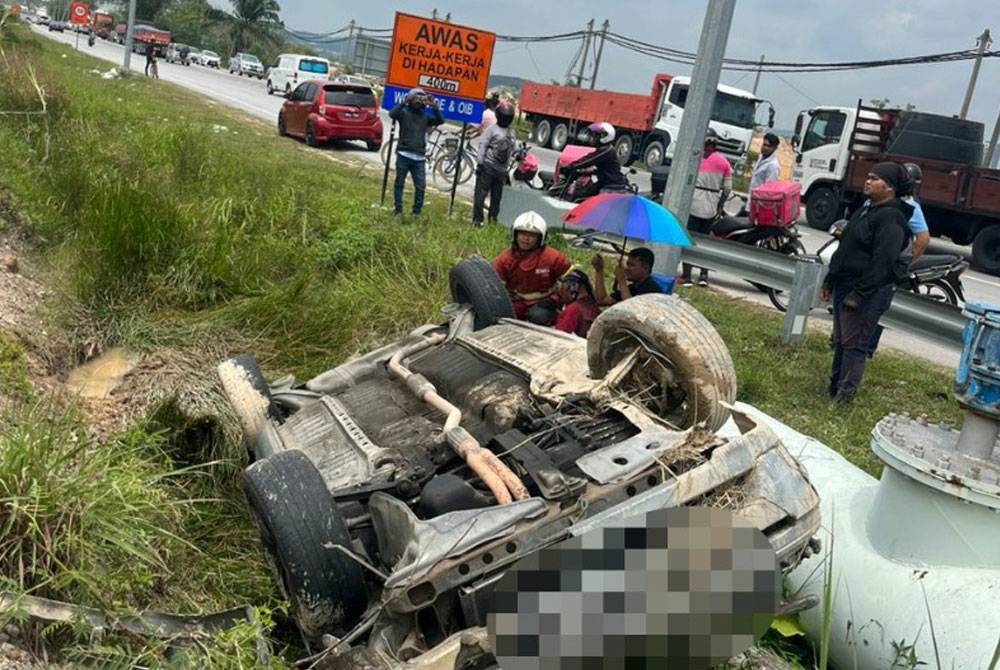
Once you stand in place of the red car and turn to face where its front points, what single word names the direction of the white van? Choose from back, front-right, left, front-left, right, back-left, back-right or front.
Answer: front-right

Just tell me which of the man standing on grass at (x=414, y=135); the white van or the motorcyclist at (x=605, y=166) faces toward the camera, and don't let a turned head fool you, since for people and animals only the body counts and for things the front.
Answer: the man standing on grass

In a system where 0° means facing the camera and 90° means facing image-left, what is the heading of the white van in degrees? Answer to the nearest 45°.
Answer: approximately 135°

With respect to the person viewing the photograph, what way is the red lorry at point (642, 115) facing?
facing the viewer and to the right of the viewer

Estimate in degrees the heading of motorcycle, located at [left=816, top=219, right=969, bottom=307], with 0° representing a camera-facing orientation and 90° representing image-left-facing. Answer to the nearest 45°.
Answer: approximately 90°

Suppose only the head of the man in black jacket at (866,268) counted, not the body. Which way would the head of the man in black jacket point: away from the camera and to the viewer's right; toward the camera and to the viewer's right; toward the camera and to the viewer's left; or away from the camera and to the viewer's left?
toward the camera and to the viewer's left

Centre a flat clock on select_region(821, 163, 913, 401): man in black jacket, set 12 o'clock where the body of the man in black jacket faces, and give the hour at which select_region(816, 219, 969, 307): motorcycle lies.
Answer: The motorcycle is roughly at 5 o'clock from the man in black jacket.

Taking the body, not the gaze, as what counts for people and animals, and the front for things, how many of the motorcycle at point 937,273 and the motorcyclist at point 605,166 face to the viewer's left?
2

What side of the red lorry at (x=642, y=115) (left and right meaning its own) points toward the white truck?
front

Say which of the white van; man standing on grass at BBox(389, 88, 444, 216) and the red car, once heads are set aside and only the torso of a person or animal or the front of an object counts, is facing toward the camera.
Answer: the man standing on grass

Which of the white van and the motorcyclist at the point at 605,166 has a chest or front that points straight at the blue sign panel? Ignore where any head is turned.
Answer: the motorcyclist

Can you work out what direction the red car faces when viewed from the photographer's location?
facing away from the viewer and to the left of the viewer

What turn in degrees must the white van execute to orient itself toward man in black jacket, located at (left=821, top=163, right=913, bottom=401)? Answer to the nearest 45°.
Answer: approximately 135° to its left

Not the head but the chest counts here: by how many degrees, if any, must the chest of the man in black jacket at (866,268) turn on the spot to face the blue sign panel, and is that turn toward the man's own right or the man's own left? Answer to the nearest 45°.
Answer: approximately 90° to the man's own right

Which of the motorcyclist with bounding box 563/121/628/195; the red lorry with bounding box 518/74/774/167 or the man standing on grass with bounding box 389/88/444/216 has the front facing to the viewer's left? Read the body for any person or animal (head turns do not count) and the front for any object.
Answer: the motorcyclist

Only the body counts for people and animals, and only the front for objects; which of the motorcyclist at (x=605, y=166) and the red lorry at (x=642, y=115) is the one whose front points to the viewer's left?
the motorcyclist

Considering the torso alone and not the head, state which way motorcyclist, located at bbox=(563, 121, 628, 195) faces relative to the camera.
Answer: to the viewer's left
